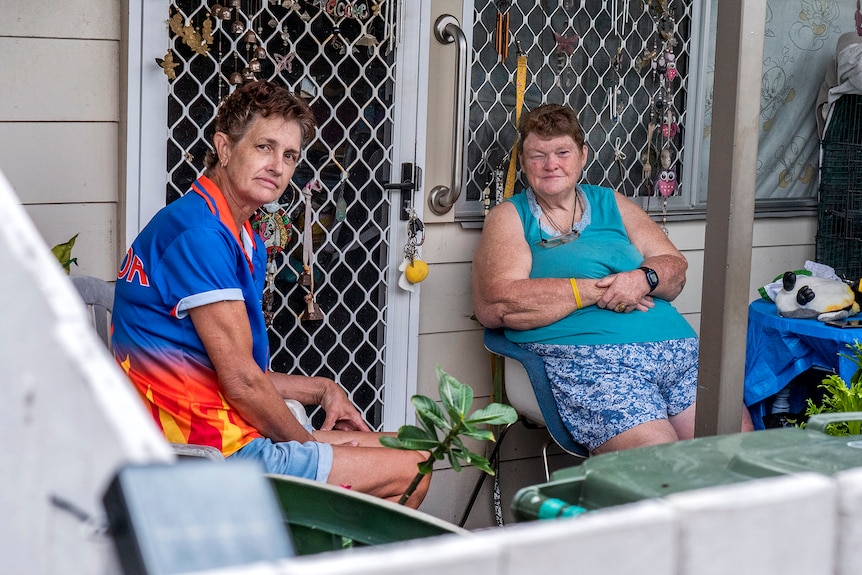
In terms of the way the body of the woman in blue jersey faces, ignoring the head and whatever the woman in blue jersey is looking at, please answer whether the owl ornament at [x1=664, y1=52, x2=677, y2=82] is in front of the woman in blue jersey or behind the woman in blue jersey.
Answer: in front

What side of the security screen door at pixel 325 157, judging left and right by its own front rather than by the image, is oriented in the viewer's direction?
front

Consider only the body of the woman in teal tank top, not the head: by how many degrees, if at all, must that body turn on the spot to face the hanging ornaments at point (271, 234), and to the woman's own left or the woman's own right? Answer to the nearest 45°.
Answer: approximately 135° to the woman's own right

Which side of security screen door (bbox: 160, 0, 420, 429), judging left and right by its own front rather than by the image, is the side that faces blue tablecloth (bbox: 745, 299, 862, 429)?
left

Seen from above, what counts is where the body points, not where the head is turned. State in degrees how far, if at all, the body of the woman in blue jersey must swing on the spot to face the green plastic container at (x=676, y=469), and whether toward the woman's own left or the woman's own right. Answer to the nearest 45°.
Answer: approximately 45° to the woman's own right

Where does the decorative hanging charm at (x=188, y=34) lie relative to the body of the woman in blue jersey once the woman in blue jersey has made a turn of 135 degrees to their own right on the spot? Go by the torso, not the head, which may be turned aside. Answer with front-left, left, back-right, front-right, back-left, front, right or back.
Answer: back-right

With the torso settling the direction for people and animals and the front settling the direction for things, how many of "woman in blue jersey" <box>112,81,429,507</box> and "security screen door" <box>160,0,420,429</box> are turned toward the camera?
1

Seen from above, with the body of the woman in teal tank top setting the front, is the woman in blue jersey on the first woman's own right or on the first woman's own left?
on the first woman's own right

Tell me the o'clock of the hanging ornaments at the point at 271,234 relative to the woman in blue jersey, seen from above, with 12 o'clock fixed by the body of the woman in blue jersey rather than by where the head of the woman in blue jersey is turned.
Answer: The hanging ornaments is roughly at 9 o'clock from the woman in blue jersey.

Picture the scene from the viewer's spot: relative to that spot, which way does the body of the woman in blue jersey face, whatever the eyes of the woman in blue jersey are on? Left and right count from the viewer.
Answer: facing to the right of the viewer

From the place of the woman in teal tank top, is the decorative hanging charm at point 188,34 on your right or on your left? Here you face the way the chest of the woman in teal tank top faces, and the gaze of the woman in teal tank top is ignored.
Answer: on your right

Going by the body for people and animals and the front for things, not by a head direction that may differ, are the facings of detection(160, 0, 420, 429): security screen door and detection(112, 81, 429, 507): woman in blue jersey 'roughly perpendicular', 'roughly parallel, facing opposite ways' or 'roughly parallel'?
roughly perpendicular

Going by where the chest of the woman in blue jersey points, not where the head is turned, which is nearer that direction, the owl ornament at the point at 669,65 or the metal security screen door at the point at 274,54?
the owl ornament

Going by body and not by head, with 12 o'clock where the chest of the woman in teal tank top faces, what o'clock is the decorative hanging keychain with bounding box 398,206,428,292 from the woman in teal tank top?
The decorative hanging keychain is roughly at 5 o'clock from the woman in teal tank top.

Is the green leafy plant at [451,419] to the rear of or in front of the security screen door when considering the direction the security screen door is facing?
in front

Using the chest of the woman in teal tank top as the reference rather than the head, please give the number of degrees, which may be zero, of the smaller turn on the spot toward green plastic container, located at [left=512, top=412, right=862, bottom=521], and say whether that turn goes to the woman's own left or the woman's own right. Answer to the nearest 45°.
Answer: approximately 45° to the woman's own right
